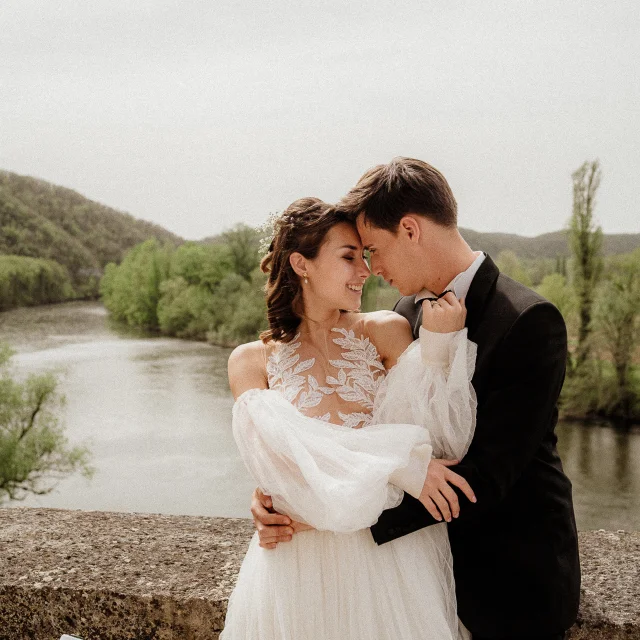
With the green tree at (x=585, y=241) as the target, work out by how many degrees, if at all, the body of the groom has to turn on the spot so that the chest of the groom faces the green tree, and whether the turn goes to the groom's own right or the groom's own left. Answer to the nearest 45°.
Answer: approximately 90° to the groom's own right

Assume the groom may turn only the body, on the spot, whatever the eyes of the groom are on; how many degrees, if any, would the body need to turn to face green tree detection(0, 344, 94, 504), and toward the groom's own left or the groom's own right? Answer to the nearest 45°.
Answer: approximately 45° to the groom's own right

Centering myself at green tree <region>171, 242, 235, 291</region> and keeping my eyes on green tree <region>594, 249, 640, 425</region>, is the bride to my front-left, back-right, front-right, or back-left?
front-right

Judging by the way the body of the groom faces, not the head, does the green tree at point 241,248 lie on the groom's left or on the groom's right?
on the groom's right

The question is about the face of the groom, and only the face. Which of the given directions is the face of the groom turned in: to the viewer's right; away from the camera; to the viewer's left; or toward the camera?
to the viewer's left

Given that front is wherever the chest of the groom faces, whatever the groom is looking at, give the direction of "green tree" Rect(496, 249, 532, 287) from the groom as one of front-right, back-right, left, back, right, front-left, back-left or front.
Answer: right

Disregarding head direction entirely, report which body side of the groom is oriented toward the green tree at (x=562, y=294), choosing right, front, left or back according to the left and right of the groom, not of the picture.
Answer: right

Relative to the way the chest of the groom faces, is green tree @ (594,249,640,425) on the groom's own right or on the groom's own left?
on the groom's own right

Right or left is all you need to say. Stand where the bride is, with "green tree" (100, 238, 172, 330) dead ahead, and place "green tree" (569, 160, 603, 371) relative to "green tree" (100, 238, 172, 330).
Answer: right

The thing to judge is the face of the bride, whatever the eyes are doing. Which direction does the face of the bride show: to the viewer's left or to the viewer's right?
to the viewer's right

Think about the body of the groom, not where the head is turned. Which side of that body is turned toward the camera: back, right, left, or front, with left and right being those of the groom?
left

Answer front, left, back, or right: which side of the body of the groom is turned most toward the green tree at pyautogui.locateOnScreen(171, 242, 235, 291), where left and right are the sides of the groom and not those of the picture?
right
